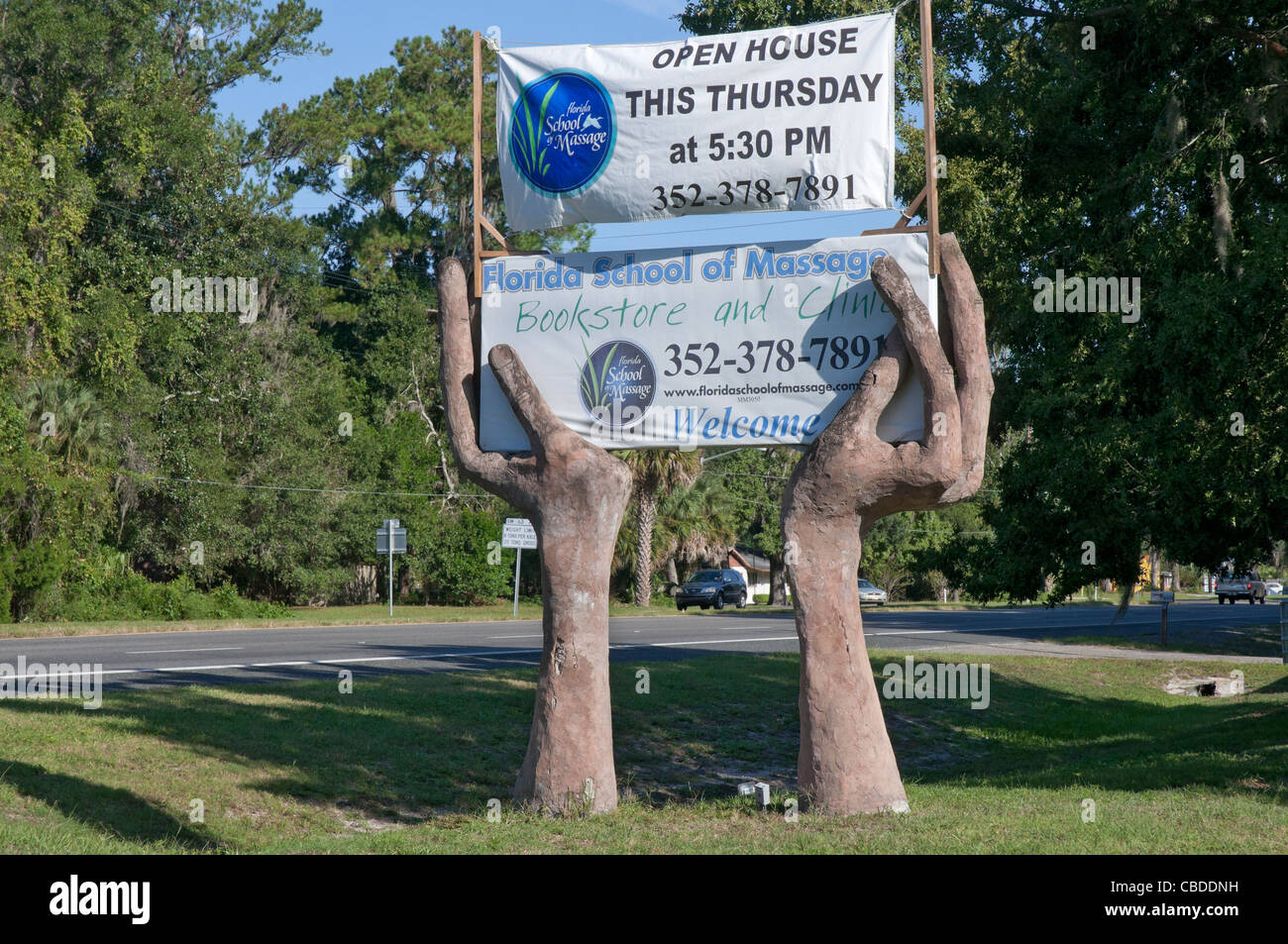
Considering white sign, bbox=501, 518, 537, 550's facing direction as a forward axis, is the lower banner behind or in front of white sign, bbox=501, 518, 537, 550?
in front

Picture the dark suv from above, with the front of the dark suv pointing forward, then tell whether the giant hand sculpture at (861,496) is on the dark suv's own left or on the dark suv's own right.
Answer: on the dark suv's own left

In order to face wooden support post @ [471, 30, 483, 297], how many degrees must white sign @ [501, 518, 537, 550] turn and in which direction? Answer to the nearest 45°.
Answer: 0° — it already faces it

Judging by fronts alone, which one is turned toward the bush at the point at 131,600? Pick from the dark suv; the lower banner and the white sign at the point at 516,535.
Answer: the dark suv

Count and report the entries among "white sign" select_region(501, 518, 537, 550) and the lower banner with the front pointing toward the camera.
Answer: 2

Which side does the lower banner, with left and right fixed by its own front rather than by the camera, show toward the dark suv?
back

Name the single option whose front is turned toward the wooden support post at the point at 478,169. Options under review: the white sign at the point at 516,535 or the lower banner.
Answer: the white sign

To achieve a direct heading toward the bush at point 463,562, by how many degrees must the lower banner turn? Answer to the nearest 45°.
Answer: approximately 180°

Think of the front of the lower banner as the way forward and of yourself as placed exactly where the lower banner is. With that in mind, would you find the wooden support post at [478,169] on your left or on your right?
on your right

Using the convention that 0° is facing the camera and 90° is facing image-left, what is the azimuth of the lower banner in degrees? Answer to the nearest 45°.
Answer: approximately 0°

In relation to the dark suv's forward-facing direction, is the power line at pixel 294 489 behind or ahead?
ahead

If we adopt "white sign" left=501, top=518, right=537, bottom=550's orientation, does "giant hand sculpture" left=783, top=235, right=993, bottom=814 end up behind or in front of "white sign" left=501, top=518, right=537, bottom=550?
in front
